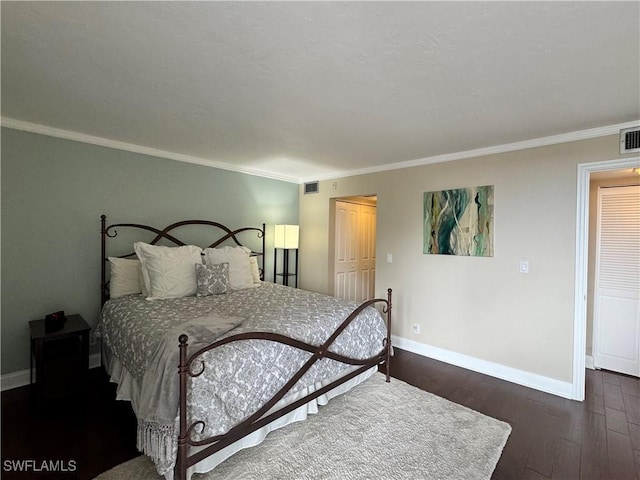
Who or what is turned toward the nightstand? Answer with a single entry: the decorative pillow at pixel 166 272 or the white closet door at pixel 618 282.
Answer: the white closet door

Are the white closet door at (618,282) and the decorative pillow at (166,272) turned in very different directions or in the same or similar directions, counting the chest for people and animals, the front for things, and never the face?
very different directions

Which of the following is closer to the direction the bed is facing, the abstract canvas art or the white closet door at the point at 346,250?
the abstract canvas art

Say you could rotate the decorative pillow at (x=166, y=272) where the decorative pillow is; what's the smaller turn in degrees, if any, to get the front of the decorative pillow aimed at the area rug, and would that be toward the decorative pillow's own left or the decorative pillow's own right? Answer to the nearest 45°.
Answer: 0° — it already faces it

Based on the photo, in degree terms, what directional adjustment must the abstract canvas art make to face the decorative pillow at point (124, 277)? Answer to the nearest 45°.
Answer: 0° — it already faces it

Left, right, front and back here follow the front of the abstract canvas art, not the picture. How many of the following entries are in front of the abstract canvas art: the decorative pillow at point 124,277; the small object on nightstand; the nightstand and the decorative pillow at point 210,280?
4

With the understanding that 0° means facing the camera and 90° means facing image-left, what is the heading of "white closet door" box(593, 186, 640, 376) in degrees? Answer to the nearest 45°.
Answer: approximately 45°

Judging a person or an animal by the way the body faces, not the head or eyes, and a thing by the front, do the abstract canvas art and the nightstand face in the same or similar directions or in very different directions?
very different directions
